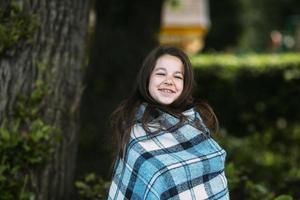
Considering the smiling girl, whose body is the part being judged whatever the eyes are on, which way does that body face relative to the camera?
toward the camera

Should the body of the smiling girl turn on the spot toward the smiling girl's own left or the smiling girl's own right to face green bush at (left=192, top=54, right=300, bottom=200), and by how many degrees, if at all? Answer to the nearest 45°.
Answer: approximately 180°

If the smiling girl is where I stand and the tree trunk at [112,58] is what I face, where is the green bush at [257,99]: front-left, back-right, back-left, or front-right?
front-right

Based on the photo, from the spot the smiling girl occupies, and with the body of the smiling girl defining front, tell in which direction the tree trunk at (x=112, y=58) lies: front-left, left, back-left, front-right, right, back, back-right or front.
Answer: back
